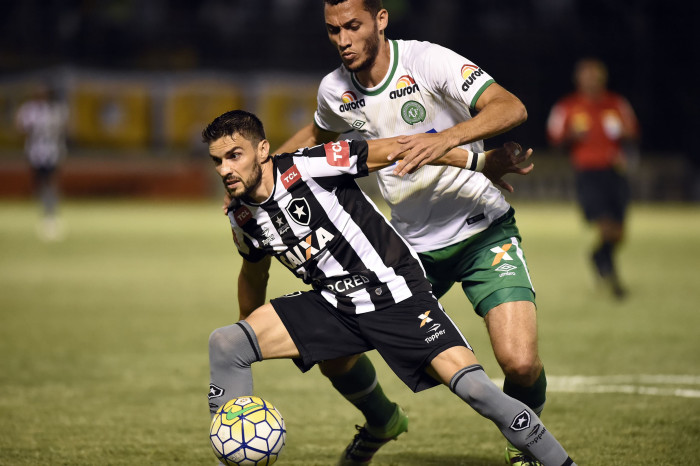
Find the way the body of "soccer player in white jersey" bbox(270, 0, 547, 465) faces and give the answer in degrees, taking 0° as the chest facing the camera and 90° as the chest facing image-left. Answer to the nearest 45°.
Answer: approximately 45°

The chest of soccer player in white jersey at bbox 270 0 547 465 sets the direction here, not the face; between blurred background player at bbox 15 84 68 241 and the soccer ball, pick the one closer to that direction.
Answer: the soccer ball

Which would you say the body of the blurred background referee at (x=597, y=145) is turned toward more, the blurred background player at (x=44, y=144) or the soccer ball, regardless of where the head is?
the soccer ball

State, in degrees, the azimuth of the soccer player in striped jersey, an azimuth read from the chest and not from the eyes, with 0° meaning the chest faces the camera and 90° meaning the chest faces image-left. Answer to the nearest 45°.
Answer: approximately 45°

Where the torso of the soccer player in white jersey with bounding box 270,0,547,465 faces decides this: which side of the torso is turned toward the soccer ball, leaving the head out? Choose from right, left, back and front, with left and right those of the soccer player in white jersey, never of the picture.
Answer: front

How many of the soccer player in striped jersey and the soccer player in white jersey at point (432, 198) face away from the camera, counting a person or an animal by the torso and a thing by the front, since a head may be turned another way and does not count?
0

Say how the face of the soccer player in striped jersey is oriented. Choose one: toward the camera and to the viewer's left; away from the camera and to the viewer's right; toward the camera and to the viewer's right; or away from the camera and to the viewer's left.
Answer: toward the camera and to the viewer's left

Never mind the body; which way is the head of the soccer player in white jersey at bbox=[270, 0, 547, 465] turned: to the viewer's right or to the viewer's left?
to the viewer's left

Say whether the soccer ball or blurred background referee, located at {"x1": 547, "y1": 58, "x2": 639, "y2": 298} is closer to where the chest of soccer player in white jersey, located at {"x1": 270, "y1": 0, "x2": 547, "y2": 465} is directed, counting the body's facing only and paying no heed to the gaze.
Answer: the soccer ball

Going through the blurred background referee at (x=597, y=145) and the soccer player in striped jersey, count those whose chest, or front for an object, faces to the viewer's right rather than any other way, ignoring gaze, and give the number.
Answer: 0

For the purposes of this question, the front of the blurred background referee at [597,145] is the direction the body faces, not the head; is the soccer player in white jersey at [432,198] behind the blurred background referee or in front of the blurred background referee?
in front
